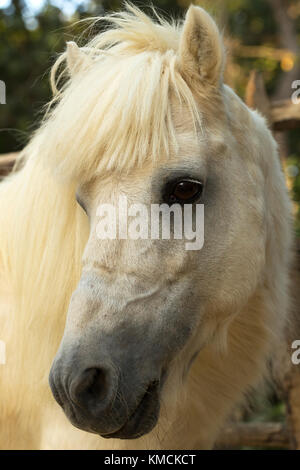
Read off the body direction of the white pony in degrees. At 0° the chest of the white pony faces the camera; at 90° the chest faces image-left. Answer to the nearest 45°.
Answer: approximately 45°

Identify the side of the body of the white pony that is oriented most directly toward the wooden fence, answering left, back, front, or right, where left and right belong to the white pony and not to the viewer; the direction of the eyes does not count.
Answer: back
